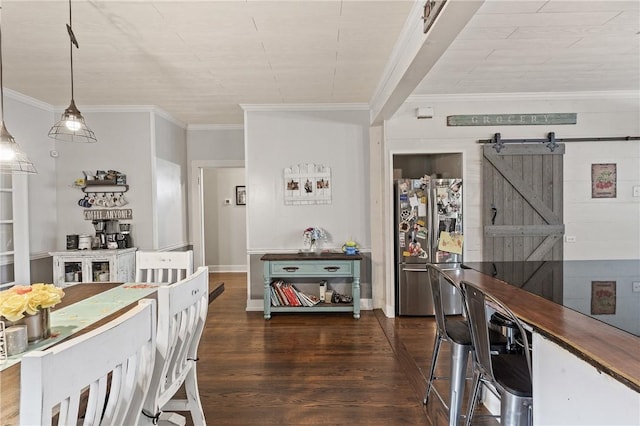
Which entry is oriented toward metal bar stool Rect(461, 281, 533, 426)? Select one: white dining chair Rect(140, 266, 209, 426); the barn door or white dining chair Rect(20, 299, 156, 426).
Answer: the barn door

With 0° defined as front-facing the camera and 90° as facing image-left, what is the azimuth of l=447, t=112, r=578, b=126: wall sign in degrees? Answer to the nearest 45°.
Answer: approximately 0°

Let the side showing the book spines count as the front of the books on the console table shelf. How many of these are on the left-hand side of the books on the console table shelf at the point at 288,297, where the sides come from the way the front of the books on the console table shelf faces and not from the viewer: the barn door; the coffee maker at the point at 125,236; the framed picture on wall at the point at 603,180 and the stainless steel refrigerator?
3

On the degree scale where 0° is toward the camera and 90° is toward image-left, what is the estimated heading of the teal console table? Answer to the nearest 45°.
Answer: approximately 0°

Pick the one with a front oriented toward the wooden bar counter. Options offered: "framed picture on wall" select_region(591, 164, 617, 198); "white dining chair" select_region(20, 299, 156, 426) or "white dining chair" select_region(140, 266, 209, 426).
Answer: the framed picture on wall

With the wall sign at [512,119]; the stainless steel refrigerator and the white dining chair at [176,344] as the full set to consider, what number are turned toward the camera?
2

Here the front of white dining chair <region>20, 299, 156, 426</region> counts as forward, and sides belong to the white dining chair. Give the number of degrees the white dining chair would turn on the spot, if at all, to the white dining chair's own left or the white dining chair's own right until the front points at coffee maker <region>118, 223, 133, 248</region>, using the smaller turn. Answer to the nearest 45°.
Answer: approximately 45° to the white dining chair's own right
